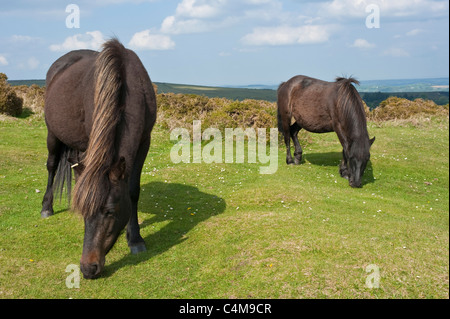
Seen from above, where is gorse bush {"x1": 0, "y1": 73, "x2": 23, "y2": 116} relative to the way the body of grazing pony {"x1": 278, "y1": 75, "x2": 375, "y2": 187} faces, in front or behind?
behind

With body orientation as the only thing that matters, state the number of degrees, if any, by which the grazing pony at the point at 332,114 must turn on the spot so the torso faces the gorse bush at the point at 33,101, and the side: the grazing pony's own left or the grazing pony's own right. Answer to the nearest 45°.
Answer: approximately 180°

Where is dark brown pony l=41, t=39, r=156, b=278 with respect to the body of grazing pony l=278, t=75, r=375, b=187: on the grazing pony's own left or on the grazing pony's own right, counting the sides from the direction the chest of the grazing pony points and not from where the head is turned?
on the grazing pony's own right

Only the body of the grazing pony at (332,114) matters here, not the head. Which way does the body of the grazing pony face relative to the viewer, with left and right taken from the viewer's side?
facing the viewer and to the right of the viewer

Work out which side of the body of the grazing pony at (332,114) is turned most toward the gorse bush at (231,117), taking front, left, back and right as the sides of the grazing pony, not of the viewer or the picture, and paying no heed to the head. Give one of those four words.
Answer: back
